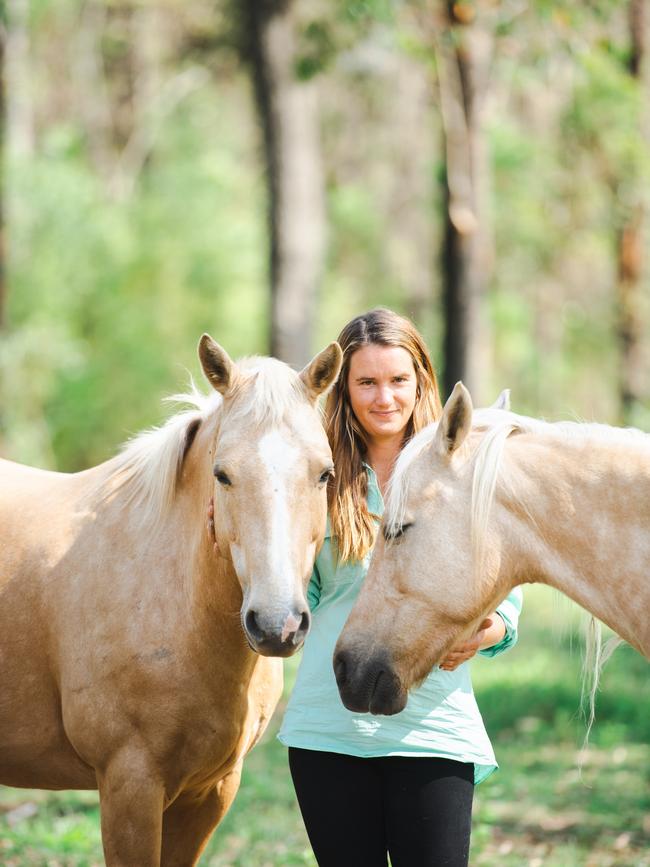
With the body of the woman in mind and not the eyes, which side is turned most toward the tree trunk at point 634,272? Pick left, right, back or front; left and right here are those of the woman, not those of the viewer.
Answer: back

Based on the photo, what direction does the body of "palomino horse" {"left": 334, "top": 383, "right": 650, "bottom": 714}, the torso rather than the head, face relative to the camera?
to the viewer's left

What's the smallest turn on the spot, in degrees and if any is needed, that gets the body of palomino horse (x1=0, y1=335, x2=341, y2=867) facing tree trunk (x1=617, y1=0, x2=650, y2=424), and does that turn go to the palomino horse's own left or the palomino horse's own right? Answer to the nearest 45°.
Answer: approximately 90° to the palomino horse's own left

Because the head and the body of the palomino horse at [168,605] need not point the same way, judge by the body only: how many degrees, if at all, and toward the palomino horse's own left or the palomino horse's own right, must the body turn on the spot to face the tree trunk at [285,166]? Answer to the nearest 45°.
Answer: approximately 135° to the palomino horse's own left

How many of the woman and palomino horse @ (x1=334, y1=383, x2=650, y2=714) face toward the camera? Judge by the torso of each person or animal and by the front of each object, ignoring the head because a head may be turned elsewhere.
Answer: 1

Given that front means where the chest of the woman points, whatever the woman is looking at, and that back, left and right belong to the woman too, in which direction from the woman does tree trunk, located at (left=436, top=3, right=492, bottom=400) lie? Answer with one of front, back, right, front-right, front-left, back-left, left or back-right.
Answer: back

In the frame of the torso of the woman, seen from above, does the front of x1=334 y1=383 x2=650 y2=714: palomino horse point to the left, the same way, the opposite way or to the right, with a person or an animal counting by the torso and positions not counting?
to the right

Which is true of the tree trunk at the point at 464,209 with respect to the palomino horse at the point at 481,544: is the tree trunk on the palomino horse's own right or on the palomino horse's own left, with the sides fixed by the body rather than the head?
on the palomino horse's own right

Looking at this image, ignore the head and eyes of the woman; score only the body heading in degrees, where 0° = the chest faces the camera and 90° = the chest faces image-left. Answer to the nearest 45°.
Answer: approximately 0°
